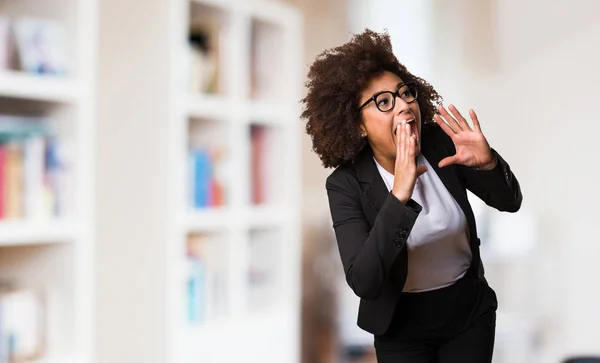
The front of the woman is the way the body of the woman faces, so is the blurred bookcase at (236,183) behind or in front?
behind

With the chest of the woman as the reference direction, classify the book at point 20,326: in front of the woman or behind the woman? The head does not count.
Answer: behind

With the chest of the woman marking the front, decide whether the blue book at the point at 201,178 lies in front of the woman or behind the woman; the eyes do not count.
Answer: behind

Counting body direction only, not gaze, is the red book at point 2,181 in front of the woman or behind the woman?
behind

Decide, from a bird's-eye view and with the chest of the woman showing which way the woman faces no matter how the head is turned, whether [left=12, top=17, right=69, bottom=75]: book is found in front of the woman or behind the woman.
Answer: behind
